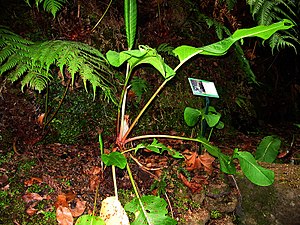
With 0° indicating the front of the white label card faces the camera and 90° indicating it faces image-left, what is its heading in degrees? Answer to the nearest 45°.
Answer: approximately 0°

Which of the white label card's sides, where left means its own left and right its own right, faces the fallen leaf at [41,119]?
right

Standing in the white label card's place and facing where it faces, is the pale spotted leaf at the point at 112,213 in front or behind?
in front

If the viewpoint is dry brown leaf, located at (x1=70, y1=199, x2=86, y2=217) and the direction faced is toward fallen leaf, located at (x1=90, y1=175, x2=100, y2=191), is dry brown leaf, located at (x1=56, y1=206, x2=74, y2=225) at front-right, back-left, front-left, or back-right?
back-left

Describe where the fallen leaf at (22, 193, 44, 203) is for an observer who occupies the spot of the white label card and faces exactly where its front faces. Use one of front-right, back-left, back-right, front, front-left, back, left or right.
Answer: front-right

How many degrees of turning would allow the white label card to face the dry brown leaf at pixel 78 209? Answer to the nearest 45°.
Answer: approximately 45° to its right

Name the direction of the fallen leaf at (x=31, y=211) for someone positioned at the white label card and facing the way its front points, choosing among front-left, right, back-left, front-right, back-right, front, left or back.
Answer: front-right

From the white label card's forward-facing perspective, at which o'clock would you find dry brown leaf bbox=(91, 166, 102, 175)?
The dry brown leaf is roughly at 2 o'clock from the white label card.
